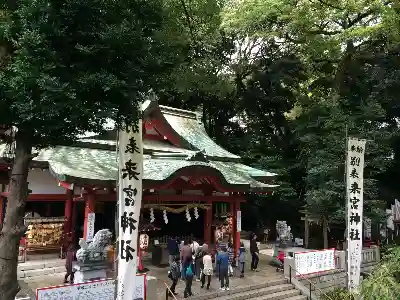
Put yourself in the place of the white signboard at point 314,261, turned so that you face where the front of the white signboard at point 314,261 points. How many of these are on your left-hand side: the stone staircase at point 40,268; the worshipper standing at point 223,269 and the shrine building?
0

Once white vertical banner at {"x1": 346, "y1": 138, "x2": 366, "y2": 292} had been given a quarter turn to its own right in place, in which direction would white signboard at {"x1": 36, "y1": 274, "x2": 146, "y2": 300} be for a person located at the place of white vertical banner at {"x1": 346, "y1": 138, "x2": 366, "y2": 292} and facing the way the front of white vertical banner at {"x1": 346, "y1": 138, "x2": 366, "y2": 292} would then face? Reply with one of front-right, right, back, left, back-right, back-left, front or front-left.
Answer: front-left

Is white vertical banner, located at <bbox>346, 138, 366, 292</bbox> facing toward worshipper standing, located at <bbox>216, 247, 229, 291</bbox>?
no

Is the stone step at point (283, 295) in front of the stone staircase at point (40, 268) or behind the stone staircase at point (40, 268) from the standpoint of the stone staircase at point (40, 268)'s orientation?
in front

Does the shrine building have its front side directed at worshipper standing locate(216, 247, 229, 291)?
yes

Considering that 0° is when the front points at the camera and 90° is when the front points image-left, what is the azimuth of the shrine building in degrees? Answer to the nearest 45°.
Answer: approximately 315°

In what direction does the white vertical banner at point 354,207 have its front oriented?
toward the camera

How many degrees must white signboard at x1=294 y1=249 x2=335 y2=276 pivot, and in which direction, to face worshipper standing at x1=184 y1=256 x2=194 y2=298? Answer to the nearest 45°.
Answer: approximately 45° to its right

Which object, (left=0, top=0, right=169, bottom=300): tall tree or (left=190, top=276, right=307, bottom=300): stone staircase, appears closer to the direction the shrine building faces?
the stone staircase

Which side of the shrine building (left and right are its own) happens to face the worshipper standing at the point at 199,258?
front

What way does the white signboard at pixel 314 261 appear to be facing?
toward the camera

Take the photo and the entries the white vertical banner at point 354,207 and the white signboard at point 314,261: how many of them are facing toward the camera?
2

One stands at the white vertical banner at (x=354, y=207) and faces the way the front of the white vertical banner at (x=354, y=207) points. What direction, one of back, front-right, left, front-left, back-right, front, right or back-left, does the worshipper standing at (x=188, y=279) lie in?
front-right

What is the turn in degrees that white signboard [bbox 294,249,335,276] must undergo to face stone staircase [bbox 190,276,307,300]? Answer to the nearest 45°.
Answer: approximately 45° to its right

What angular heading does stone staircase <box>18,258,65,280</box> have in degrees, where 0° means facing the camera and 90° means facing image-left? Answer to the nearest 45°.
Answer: approximately 315°

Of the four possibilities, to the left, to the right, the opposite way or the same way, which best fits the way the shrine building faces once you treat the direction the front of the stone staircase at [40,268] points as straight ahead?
the same way

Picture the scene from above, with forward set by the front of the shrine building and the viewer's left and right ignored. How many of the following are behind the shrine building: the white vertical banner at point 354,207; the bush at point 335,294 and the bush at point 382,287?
0

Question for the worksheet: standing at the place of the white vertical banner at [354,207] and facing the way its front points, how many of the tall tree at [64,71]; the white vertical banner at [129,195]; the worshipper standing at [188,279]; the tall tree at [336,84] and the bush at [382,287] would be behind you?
1
